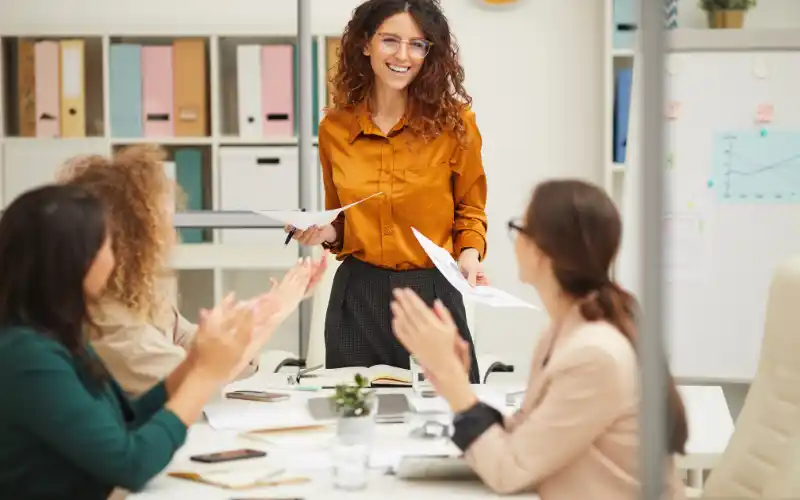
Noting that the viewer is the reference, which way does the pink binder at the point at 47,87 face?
facing the viewer

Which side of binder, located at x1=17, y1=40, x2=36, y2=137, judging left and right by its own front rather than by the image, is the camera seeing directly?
front

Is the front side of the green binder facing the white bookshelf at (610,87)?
no

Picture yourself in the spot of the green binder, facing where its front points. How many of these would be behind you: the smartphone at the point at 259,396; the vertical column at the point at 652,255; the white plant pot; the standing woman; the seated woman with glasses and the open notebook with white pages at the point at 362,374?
0

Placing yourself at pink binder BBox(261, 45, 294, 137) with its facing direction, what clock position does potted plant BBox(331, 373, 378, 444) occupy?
The potted plant is roughly at 12 o'clock from the pink binder.

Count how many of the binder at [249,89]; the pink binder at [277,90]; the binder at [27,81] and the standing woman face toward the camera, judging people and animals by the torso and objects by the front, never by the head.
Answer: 4

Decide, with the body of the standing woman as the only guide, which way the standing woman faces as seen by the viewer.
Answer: toward the camera

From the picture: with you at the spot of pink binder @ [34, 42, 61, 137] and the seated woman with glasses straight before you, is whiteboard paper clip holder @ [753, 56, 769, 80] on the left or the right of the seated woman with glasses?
left

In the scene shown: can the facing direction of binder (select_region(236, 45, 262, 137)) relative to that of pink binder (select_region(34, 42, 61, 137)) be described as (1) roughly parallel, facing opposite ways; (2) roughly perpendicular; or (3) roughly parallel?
roughly parallel

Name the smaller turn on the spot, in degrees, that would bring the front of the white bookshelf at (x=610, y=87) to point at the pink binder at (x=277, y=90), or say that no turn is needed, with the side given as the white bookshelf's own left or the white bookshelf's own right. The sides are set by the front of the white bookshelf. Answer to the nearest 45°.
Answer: approximately 90° to the white bookshelf's own right

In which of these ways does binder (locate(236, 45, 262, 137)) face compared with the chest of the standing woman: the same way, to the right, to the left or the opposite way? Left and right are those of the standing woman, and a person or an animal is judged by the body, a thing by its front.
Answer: the same way

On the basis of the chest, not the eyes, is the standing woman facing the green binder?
no

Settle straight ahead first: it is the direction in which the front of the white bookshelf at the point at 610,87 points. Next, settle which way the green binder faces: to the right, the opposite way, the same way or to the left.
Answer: the same way

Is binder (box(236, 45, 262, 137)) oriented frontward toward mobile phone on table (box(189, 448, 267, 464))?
yes

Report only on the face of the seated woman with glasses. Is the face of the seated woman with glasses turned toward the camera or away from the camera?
away from the camera

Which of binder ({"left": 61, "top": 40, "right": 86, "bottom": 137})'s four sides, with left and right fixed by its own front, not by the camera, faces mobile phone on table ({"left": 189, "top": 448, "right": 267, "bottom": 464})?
front
